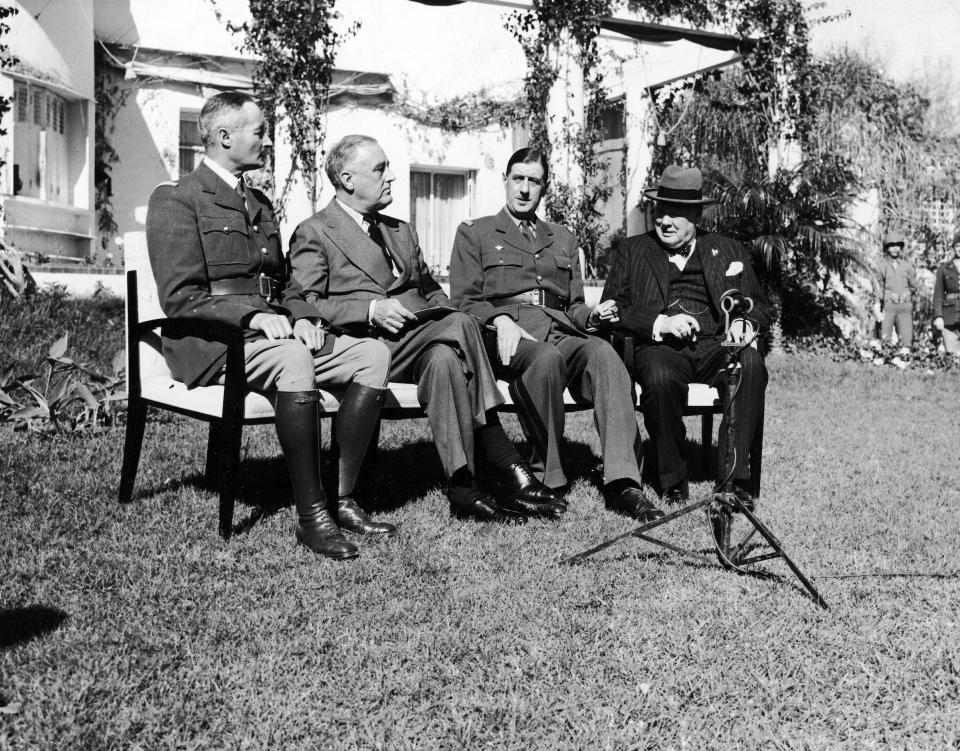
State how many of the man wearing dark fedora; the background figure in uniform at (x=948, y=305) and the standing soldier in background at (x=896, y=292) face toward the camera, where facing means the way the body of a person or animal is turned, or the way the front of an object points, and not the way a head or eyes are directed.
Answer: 3

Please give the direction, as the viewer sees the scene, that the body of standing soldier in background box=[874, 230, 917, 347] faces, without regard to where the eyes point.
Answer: toward the camera

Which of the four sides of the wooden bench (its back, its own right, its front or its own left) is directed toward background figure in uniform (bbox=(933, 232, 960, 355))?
left

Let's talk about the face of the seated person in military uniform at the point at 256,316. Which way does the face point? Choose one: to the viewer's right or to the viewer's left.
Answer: to the viewer's right

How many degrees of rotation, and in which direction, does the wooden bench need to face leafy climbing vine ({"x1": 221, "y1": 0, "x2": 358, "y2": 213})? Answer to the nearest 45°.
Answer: approximately 135° to its left

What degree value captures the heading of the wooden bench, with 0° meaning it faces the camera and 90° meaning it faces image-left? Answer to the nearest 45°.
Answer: approximately 315°

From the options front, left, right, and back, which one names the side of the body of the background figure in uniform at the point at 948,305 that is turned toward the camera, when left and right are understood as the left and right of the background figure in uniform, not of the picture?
front

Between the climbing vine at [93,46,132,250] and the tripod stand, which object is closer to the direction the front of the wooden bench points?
the tripod stand
